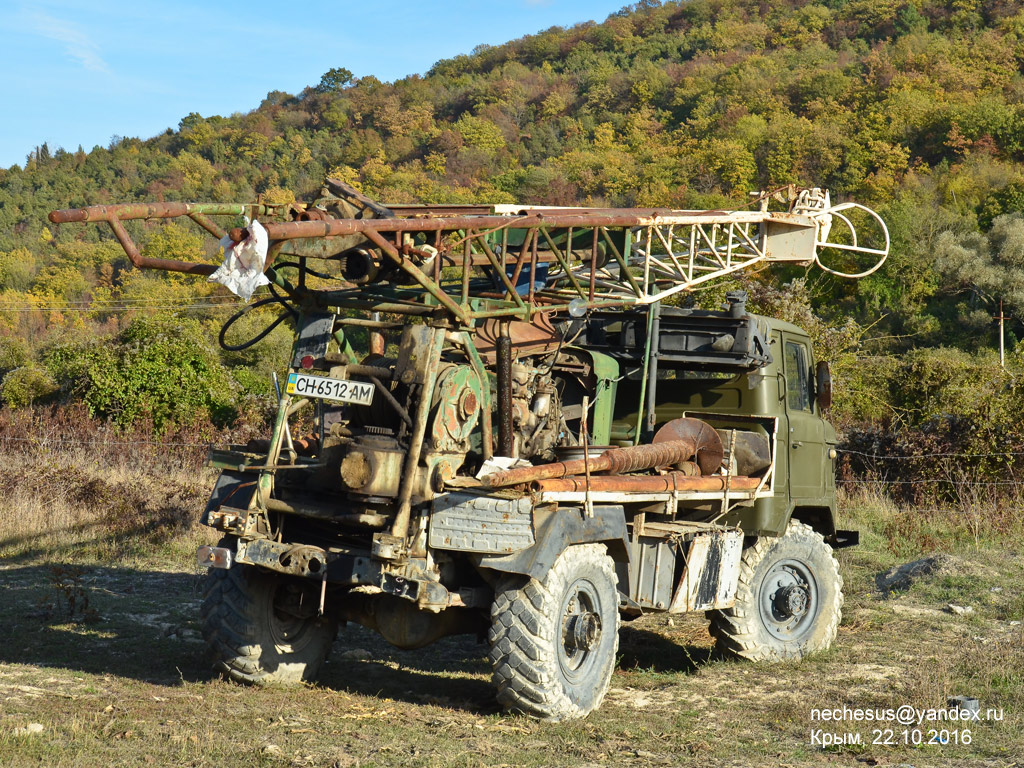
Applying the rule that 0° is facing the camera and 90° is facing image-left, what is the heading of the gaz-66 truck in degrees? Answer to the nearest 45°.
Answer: approximately 225°

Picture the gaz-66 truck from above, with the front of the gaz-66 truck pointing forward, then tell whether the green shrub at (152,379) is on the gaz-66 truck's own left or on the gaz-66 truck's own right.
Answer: on the gaz-66 truck's own left

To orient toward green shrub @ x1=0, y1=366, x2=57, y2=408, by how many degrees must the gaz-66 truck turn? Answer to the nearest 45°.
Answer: approximately 90° to its left
